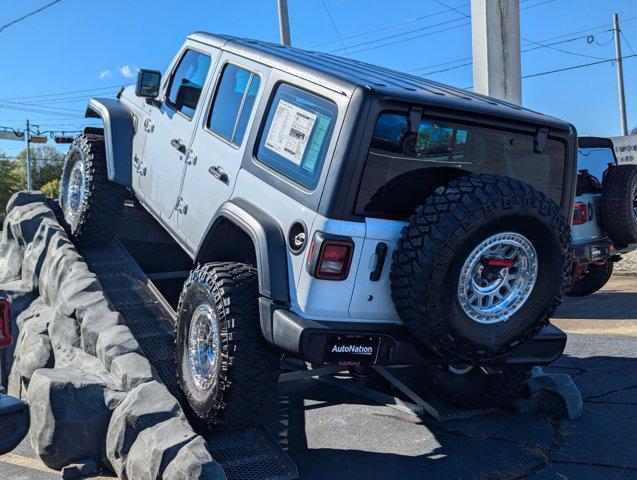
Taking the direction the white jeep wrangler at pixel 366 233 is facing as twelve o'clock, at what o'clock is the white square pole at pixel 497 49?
The white square pole is roughly at 2 o'clock from the white jeep wrangler.

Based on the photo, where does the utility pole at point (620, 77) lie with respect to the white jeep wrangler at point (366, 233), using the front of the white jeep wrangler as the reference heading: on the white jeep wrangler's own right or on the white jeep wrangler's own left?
on the white jeep wrangler's own right

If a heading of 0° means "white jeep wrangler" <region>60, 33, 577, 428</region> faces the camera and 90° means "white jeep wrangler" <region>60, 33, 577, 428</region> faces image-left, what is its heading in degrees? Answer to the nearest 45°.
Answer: approximately 135°

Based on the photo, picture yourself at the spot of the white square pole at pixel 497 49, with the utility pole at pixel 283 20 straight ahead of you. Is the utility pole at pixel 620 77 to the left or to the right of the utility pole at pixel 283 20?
right
